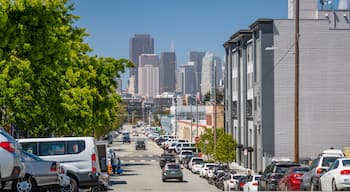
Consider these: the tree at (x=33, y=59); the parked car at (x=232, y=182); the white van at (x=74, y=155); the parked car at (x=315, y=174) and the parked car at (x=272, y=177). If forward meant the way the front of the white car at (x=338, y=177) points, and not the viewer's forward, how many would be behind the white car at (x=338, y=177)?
0

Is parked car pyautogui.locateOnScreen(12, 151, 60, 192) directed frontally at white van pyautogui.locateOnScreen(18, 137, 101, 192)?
no

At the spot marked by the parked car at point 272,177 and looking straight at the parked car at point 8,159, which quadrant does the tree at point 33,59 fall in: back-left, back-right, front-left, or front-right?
front-right

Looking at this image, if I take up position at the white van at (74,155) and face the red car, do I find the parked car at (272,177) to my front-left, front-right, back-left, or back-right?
front-left

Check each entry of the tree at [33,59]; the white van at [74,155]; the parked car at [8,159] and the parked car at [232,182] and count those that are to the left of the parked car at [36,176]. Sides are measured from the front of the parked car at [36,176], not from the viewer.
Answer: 1

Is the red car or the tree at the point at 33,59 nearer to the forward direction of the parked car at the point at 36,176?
the tree

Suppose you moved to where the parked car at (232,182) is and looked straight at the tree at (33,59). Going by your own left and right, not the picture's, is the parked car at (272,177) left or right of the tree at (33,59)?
left

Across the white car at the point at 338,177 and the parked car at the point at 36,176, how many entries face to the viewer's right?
0

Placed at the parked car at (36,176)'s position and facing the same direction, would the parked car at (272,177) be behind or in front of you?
behind

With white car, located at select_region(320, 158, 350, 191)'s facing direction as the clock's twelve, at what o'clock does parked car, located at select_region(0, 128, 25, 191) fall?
The parked car is roughly at 9 o'clock from the white car.

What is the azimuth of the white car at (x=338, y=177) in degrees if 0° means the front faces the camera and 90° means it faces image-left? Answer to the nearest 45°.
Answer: approximately 135°

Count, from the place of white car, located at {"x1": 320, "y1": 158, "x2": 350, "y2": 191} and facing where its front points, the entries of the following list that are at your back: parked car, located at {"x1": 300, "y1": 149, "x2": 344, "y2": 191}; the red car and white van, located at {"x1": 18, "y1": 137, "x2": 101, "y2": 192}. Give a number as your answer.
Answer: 0
